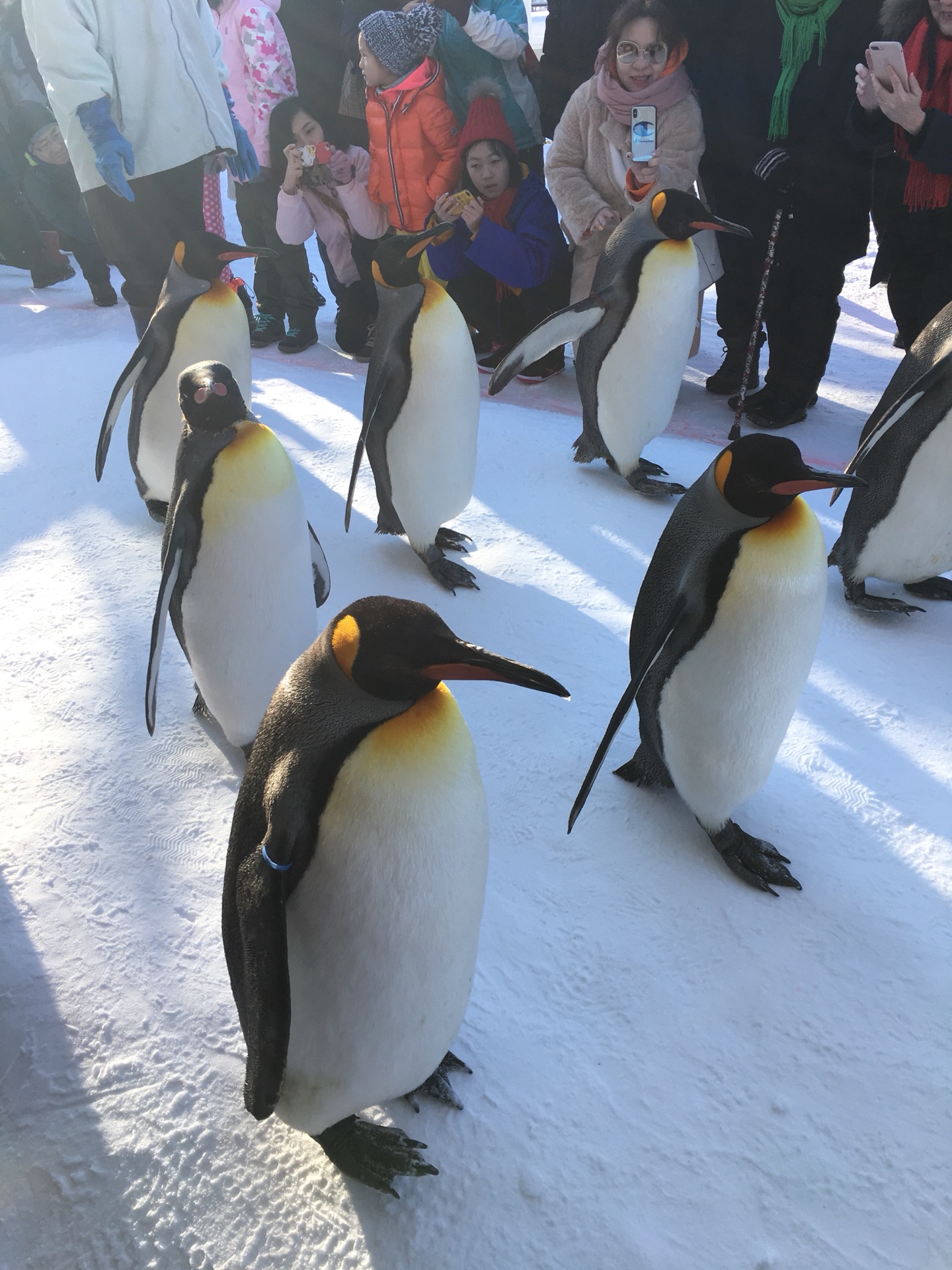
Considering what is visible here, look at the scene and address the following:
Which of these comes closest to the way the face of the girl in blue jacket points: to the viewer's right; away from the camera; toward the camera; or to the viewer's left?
toward the camera

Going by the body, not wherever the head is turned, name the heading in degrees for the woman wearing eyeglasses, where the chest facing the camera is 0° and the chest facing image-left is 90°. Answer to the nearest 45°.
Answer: approximately 0°

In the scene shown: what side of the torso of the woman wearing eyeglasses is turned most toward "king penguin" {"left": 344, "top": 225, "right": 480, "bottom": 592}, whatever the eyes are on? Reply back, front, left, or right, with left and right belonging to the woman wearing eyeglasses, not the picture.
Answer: front

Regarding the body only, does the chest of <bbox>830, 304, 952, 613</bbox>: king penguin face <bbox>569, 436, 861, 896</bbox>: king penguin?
no

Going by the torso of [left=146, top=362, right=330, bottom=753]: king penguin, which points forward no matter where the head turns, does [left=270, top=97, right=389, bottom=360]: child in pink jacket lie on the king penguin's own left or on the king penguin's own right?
on the king penguin's own left

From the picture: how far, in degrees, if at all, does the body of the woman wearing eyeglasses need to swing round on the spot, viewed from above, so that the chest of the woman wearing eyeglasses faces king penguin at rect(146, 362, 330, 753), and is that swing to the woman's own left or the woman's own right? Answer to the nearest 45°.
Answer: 0° — they already face it

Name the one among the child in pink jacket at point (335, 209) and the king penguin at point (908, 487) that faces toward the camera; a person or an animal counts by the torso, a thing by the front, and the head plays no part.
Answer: the child in pink jacket

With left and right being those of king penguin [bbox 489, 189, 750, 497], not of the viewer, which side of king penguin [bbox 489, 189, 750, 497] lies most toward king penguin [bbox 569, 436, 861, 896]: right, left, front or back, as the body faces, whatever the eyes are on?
right

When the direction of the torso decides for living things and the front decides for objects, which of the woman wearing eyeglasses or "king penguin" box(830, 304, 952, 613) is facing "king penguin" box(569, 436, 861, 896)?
the woman wearing eyeglasses

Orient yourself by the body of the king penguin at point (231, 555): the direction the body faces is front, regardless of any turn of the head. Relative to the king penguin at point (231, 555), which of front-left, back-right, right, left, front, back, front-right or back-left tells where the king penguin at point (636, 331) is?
left

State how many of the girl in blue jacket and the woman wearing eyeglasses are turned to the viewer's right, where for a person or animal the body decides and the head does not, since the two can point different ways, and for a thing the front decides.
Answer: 0

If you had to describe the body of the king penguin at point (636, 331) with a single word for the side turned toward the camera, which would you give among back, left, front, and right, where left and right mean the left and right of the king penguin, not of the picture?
right

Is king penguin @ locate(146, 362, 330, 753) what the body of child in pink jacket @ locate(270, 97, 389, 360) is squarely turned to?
yes

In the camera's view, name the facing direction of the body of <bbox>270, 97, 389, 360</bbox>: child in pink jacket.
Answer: toward the camera

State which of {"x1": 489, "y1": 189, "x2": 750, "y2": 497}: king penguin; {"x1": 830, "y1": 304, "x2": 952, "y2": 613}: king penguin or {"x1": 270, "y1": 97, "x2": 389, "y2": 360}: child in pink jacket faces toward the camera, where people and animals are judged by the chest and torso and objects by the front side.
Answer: the child in pink jacket

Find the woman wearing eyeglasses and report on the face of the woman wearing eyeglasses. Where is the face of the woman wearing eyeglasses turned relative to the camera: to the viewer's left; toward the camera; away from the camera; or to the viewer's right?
toward the camera
